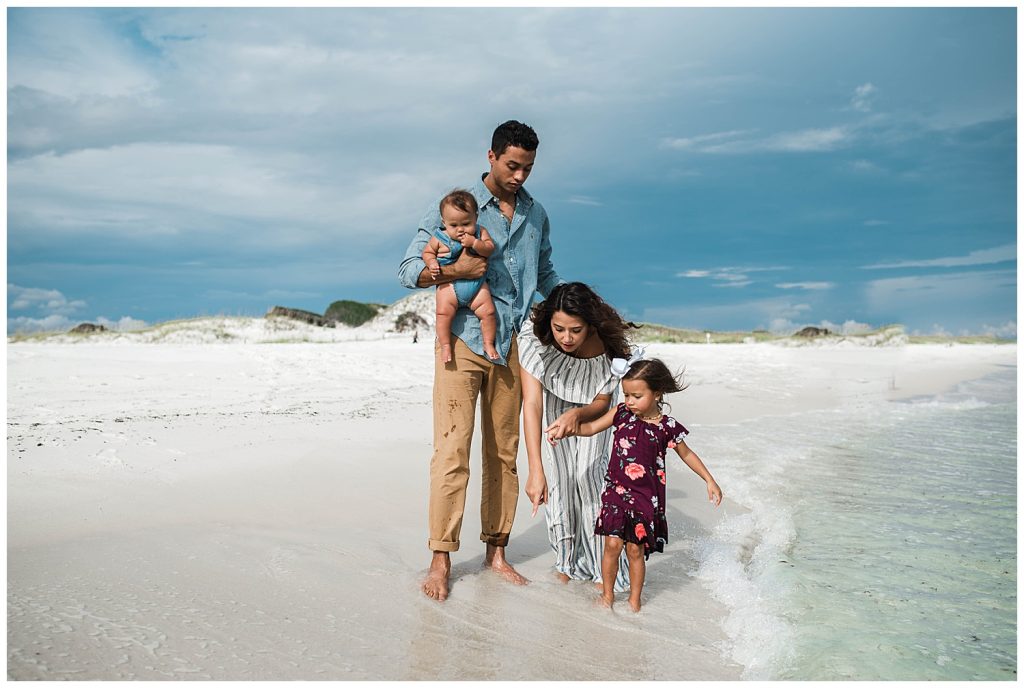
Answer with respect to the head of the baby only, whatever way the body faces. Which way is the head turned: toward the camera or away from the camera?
toward the camera

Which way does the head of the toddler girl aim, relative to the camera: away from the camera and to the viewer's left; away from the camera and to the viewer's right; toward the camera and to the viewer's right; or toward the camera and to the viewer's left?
toward the camera and to the viewer's left

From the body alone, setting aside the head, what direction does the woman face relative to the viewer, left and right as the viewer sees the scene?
facing the viewer

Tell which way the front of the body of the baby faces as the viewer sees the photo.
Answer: toward the camera
